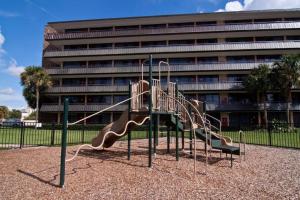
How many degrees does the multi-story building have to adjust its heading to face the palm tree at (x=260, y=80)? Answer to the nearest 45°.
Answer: approximately 45° to its left

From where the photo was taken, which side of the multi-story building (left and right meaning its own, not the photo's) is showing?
front

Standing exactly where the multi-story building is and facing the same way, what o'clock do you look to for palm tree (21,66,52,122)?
The palm tree is roughly at 3 o'clock from the multi-story building.
